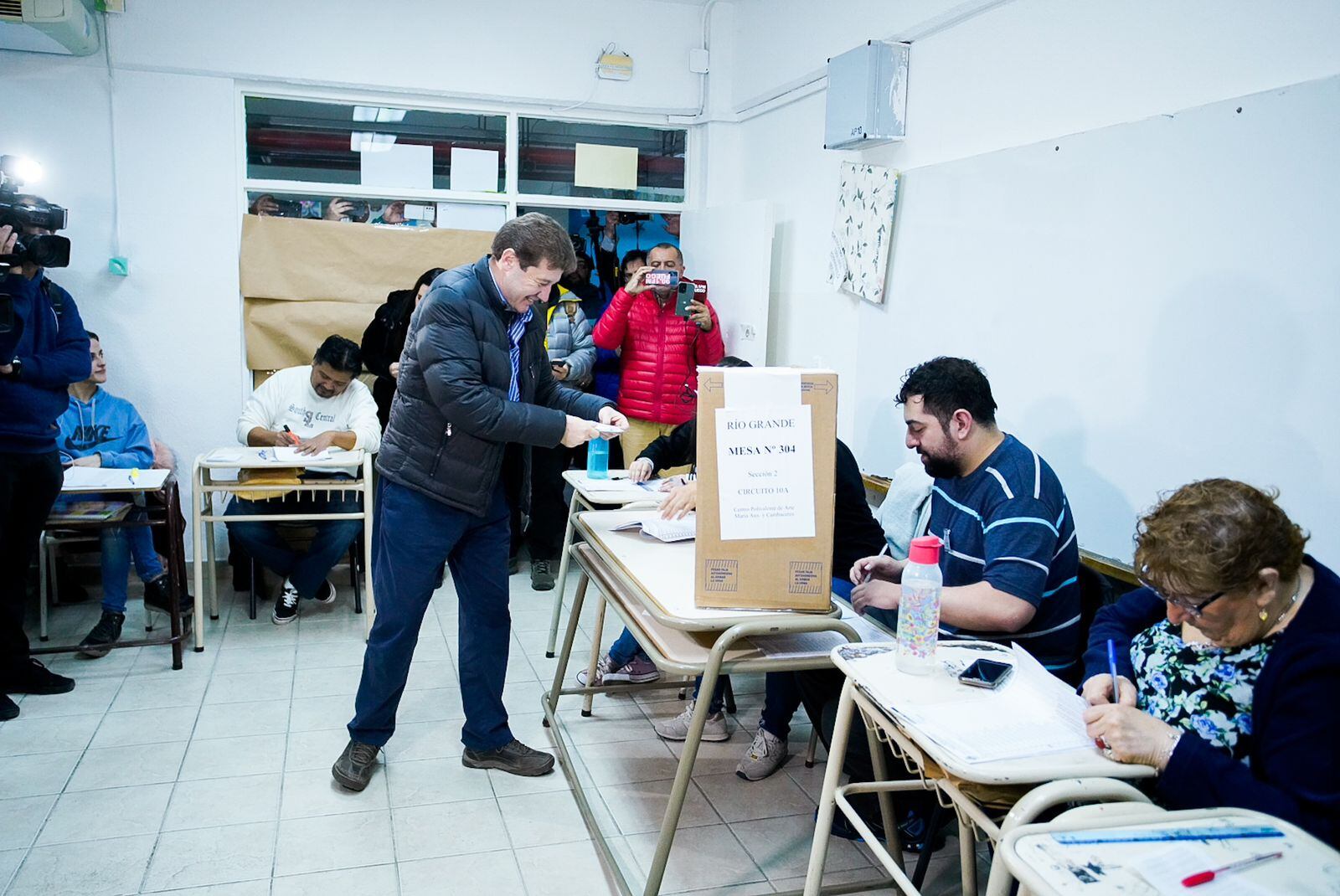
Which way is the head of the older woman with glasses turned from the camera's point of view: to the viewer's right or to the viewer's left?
to the viewer's left

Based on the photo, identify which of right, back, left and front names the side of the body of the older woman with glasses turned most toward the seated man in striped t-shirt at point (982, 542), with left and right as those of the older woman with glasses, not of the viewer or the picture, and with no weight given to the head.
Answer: right

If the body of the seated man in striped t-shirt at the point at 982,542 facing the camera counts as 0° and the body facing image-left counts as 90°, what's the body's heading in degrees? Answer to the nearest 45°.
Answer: approximately 90°

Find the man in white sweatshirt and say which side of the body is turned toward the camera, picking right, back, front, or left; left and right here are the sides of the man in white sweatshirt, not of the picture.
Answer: front

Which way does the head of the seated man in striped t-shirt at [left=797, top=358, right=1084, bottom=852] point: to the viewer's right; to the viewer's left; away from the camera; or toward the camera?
to the viewer's left

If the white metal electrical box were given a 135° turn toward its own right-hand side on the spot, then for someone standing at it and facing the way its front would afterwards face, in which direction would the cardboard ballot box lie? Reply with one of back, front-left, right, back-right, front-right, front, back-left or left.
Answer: back

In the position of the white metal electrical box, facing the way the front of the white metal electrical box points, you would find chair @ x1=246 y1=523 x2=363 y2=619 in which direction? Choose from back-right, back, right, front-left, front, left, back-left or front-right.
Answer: front-right

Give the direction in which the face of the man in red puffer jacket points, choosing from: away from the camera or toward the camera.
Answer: toward the camera

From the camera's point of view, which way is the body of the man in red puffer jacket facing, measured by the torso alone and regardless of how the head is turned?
toward the camera
